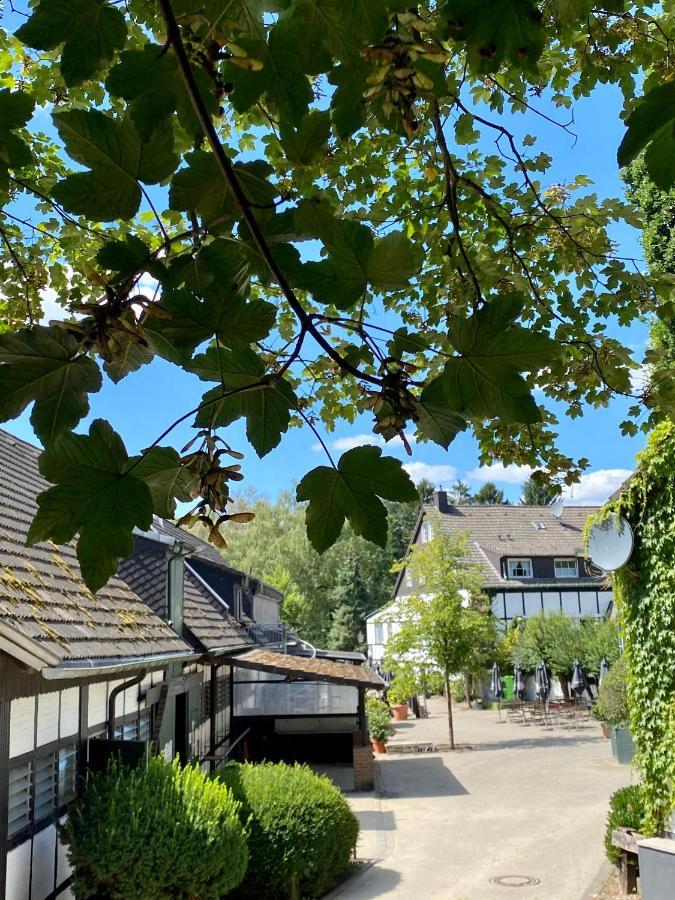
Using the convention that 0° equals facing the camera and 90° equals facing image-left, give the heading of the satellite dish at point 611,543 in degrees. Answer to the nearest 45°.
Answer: approximately 45°

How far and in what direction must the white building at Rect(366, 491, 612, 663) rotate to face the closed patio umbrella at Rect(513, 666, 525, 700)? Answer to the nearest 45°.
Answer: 0° — it already faces it

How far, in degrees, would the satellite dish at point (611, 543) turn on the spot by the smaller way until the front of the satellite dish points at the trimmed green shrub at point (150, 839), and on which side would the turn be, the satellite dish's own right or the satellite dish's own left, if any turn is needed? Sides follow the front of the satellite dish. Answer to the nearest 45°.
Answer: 0° — it already faces it

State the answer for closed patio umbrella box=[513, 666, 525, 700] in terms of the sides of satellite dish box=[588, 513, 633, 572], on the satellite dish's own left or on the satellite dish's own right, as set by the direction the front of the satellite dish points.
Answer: on the satellite dish's own right

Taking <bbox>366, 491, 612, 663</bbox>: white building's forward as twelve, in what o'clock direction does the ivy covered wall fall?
The ivy covered wall is roughly at 12 o'clock from the white building.

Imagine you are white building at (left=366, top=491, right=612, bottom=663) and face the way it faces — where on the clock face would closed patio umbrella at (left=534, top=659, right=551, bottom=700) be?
The closed patio umbrella is roughly at 12 o'clock from the white building.

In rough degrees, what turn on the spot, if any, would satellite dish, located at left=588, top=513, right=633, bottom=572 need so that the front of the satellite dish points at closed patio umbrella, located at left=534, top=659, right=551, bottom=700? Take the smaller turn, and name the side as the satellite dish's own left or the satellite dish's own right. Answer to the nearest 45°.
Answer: approximately 135° to the satellite dish's own right

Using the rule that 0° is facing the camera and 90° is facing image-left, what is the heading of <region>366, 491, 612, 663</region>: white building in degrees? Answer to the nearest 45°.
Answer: approximately 0°

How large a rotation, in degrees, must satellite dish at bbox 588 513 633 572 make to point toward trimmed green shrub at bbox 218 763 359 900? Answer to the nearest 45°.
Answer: approximately 45° to its right

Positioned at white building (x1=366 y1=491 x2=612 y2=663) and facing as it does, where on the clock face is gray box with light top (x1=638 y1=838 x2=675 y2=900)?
The gray box with light top is roughly at 12 o'clock from the white building.
